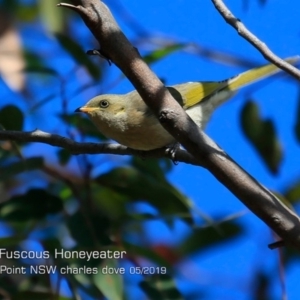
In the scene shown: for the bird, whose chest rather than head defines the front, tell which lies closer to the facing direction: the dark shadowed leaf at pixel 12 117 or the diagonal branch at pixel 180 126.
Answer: the dark shadowed leaf

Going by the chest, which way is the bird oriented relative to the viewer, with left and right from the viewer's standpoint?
facing to the left of the viewer

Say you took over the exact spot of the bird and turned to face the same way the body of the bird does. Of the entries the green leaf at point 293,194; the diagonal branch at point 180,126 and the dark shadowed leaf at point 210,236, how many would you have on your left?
1
